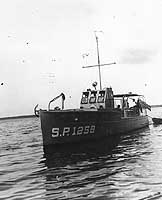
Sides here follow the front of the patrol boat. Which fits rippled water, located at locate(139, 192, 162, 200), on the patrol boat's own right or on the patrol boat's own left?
on the patrol boat's own left

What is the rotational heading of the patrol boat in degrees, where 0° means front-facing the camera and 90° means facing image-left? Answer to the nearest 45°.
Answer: approximately 45°
